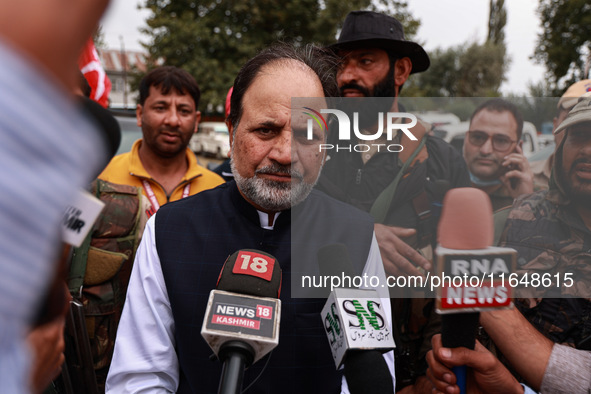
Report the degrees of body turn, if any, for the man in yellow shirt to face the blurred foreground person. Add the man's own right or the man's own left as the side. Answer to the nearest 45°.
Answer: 0° — they already face them

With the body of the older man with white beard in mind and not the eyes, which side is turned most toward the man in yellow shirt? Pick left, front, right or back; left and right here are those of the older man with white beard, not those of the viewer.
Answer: back

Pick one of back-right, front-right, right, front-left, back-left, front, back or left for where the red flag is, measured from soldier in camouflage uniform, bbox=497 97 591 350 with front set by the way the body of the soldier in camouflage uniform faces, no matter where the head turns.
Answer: right

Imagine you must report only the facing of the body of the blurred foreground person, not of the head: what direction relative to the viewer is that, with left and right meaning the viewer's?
facing to the right of the viewer

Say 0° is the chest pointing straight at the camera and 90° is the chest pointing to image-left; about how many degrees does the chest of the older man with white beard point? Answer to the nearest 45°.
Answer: approximately 0°

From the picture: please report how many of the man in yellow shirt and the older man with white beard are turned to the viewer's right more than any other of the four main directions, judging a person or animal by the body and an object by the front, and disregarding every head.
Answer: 0

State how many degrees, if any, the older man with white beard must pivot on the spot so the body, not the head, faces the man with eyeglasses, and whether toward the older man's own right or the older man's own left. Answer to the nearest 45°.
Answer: approximately 90° to the older man's own left

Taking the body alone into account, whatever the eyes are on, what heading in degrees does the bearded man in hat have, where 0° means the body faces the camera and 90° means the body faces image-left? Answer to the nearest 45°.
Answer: approximately 45°
